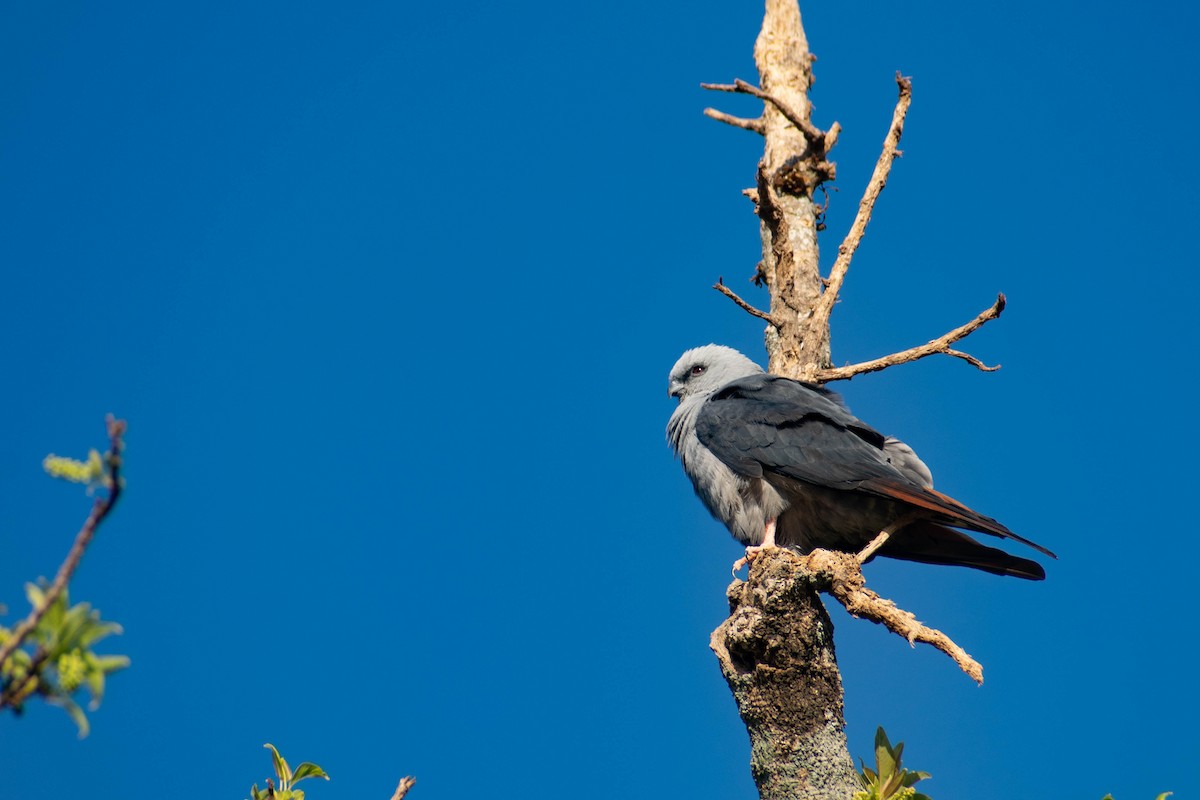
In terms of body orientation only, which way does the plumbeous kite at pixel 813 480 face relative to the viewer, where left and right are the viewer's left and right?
facing to the left of the viewer
